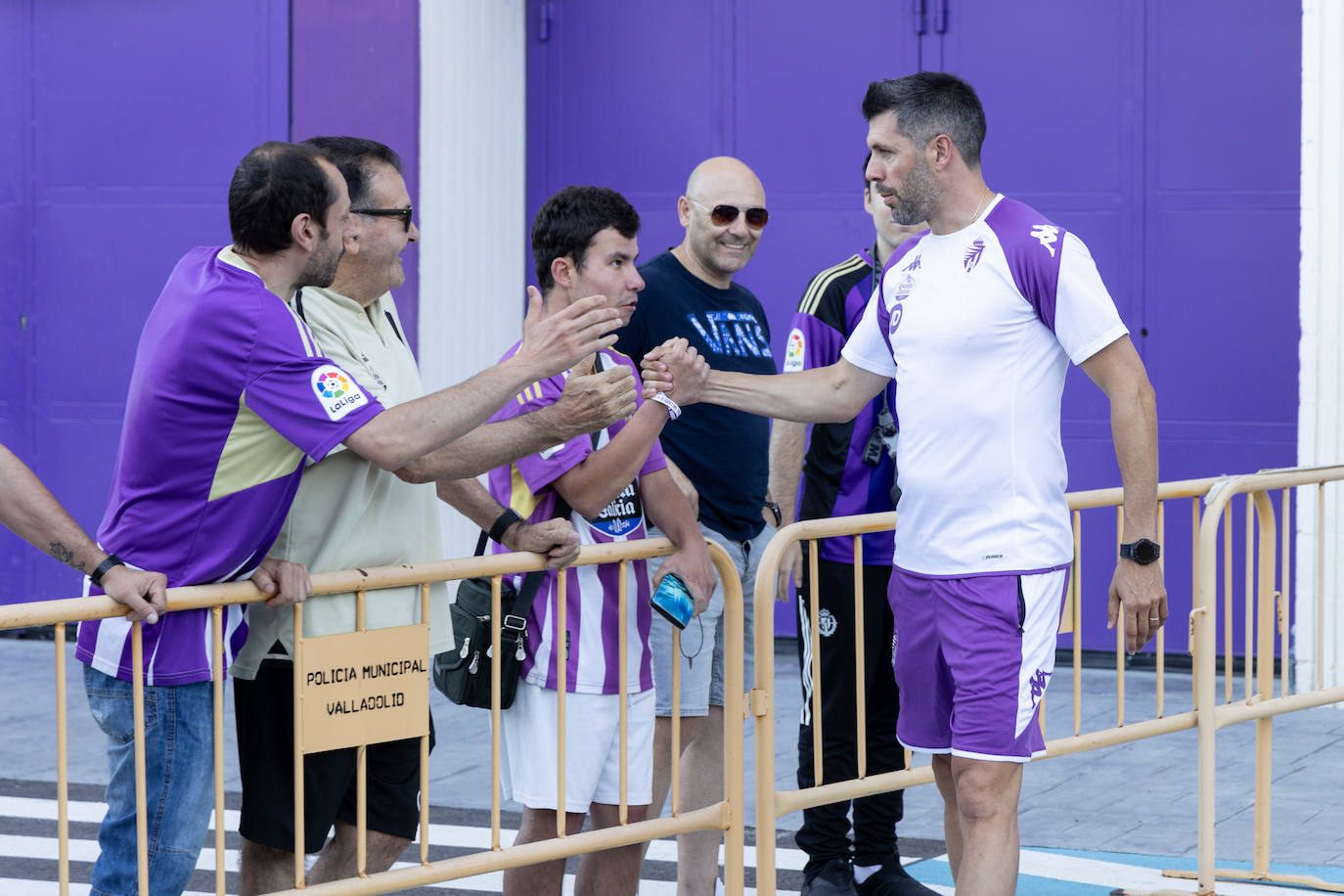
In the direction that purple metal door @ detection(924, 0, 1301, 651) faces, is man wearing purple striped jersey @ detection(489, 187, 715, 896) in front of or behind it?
in front

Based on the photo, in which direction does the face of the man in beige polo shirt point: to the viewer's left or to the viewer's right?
to the viewer's right

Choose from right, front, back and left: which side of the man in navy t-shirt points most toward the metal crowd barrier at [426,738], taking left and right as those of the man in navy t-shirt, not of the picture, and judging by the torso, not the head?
right

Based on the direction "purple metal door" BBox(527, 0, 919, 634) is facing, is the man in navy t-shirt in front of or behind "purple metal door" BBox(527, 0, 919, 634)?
in front

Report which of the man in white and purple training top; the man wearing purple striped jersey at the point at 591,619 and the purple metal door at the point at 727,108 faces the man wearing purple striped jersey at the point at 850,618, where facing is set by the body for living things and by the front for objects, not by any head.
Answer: the purple metal door

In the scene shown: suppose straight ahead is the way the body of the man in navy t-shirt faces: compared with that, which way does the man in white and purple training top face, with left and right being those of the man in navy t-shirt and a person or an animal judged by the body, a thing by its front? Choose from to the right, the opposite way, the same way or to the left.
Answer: to the right

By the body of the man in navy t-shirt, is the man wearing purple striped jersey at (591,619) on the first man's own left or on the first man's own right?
on the first man's own right

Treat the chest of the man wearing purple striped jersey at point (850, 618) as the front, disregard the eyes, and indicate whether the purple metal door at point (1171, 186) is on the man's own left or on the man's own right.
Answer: on the man's own left

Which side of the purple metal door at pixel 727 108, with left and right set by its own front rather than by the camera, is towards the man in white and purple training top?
front

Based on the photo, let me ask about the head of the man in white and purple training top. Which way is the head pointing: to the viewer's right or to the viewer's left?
to the viewer's left

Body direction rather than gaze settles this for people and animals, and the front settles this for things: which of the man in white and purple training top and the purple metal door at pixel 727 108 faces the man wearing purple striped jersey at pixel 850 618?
the purple metal door

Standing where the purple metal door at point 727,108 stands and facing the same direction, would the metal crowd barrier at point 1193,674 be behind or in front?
in front
